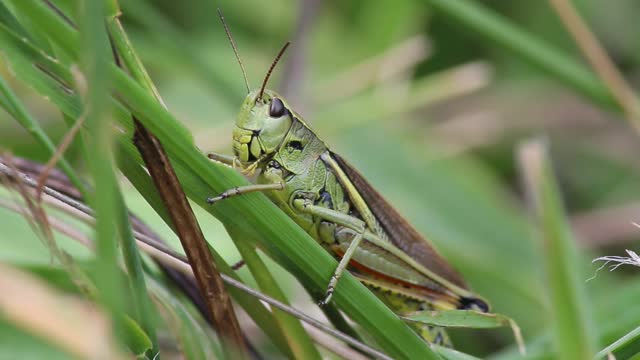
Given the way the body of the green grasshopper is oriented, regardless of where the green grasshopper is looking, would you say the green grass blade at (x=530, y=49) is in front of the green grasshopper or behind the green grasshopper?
behind

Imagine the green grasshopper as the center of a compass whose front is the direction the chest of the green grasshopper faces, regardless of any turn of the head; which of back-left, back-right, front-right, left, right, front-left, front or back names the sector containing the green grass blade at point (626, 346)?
back-left

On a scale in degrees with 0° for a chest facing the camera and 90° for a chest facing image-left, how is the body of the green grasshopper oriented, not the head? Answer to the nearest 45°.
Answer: approximately 90°
